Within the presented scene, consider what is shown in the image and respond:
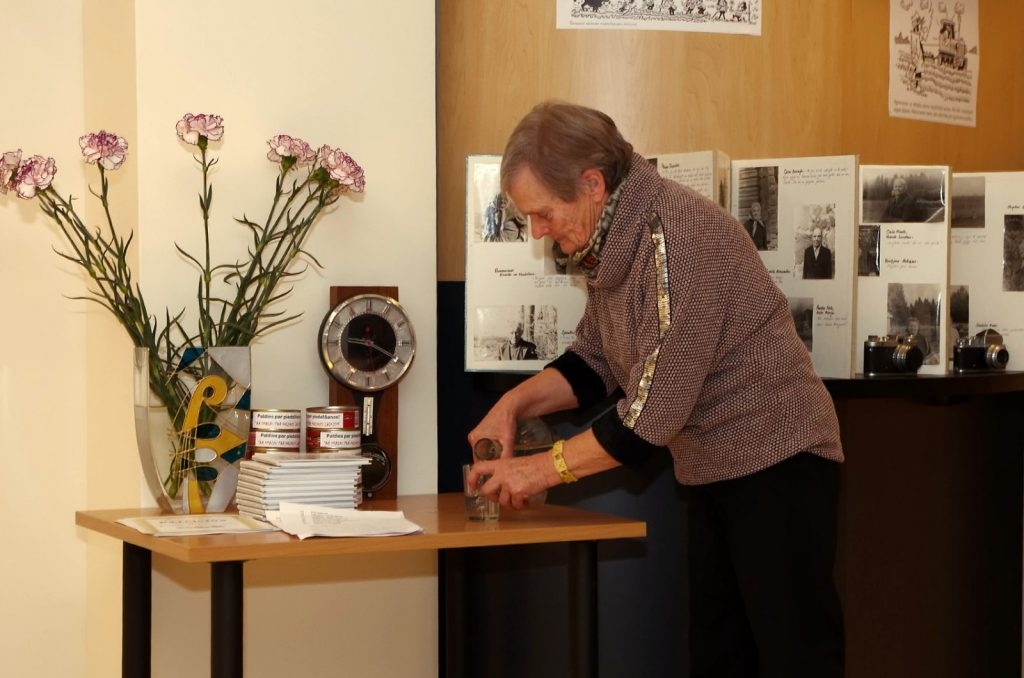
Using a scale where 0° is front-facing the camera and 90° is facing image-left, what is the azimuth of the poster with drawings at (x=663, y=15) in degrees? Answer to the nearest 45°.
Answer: approximately 0°

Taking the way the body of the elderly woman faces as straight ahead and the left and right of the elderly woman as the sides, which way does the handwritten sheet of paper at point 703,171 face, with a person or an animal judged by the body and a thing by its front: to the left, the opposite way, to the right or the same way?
to the left

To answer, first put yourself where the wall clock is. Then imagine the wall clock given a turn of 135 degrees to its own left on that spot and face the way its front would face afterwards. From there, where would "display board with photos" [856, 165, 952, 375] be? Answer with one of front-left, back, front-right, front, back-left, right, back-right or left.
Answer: front-right

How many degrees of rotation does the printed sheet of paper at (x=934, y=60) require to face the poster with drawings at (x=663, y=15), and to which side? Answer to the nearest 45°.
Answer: approximately 45° to its right

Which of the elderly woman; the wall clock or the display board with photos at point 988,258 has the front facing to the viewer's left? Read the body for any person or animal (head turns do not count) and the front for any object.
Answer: the elderly woman

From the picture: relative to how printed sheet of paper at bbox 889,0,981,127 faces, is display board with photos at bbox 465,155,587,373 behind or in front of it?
in front

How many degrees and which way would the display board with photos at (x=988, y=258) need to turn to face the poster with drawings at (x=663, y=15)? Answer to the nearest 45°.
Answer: approximately 90° to its right

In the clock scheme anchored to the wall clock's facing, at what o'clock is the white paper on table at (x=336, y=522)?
The white paper on table is roughly at 12 o'clock from the wall clock.

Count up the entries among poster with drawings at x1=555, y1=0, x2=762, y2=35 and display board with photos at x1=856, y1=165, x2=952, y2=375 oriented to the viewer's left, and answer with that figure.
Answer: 0

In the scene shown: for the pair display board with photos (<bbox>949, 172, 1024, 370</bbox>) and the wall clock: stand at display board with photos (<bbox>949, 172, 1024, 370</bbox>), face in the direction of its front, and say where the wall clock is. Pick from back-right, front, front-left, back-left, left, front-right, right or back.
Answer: front-right

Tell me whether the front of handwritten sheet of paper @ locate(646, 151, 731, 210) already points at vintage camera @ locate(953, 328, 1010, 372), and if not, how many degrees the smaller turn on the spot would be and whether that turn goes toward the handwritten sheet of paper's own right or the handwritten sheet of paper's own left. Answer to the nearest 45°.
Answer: approximately 135° to the handwritten sheet of paper's own left

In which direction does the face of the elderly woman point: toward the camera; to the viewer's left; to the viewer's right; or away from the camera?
to the viewer's left

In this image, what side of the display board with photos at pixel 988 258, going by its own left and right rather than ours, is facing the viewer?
front

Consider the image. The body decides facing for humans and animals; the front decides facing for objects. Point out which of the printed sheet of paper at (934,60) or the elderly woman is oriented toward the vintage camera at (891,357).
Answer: the printed sheet of paper

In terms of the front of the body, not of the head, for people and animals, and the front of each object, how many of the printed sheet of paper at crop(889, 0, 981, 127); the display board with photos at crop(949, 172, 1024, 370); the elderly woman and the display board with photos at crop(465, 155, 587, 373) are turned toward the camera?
3

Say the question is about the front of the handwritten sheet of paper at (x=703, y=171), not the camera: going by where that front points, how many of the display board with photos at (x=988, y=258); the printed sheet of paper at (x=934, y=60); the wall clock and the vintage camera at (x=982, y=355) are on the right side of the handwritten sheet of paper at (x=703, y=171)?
1

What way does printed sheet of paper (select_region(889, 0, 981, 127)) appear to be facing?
toward the camera
